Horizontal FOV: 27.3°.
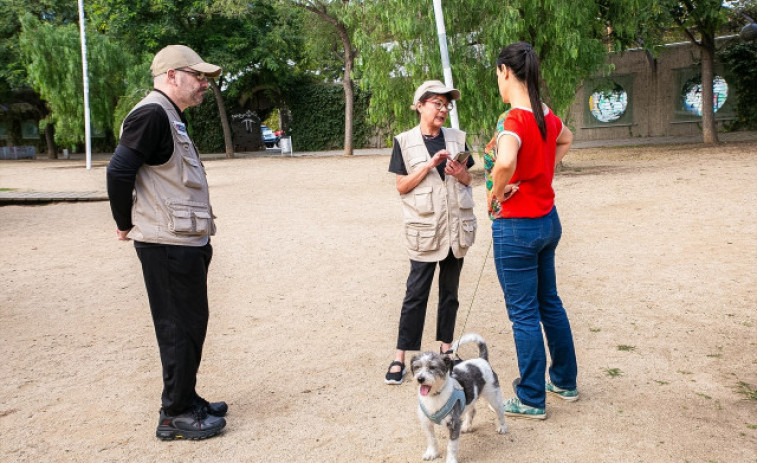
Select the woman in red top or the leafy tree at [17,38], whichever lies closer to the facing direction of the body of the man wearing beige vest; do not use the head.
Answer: the woman in red top

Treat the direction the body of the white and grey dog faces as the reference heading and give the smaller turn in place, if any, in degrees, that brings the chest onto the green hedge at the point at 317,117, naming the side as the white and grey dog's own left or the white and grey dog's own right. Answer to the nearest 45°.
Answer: approximately 135° to the white and grey dog's own right

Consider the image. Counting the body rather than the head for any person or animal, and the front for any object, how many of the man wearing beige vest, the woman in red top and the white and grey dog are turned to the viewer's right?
1

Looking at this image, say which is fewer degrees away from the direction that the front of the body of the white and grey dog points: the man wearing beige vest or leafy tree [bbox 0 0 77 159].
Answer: the man wearing beige vest

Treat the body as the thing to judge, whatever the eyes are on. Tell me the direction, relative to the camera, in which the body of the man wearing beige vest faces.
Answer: to the viewer's right

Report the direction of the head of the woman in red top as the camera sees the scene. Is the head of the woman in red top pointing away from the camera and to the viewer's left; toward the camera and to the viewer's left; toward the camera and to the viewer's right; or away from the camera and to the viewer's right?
away from the camera and to the viewer's left

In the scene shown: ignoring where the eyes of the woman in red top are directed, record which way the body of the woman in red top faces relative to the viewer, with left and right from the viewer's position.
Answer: facing away from the viewer and to the left of the viewer

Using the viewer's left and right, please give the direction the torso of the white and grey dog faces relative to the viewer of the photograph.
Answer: facing the viewer and to the left of the viewer

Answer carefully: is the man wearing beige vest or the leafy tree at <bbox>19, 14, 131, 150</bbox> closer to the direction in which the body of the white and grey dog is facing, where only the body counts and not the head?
the man wearing beige vest

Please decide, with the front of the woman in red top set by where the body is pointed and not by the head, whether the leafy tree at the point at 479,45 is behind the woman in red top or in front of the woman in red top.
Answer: in front

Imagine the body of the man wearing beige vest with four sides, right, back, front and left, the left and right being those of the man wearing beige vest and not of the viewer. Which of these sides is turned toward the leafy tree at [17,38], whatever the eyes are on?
left

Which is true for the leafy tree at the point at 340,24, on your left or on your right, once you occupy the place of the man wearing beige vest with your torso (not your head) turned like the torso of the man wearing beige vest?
on your left

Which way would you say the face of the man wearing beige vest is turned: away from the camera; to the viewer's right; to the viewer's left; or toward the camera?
to the viewer's right
